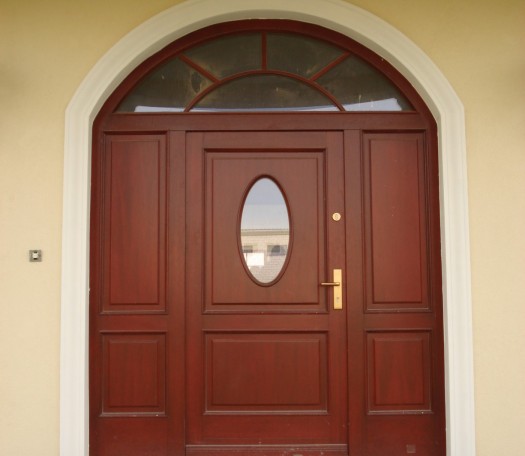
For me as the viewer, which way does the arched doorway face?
facing the viewer

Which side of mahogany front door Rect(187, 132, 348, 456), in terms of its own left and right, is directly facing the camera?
front
